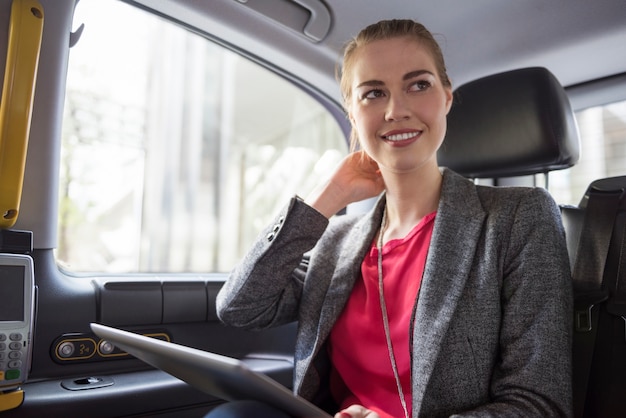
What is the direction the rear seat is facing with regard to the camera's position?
facing the viewer and to the left of the viewer
